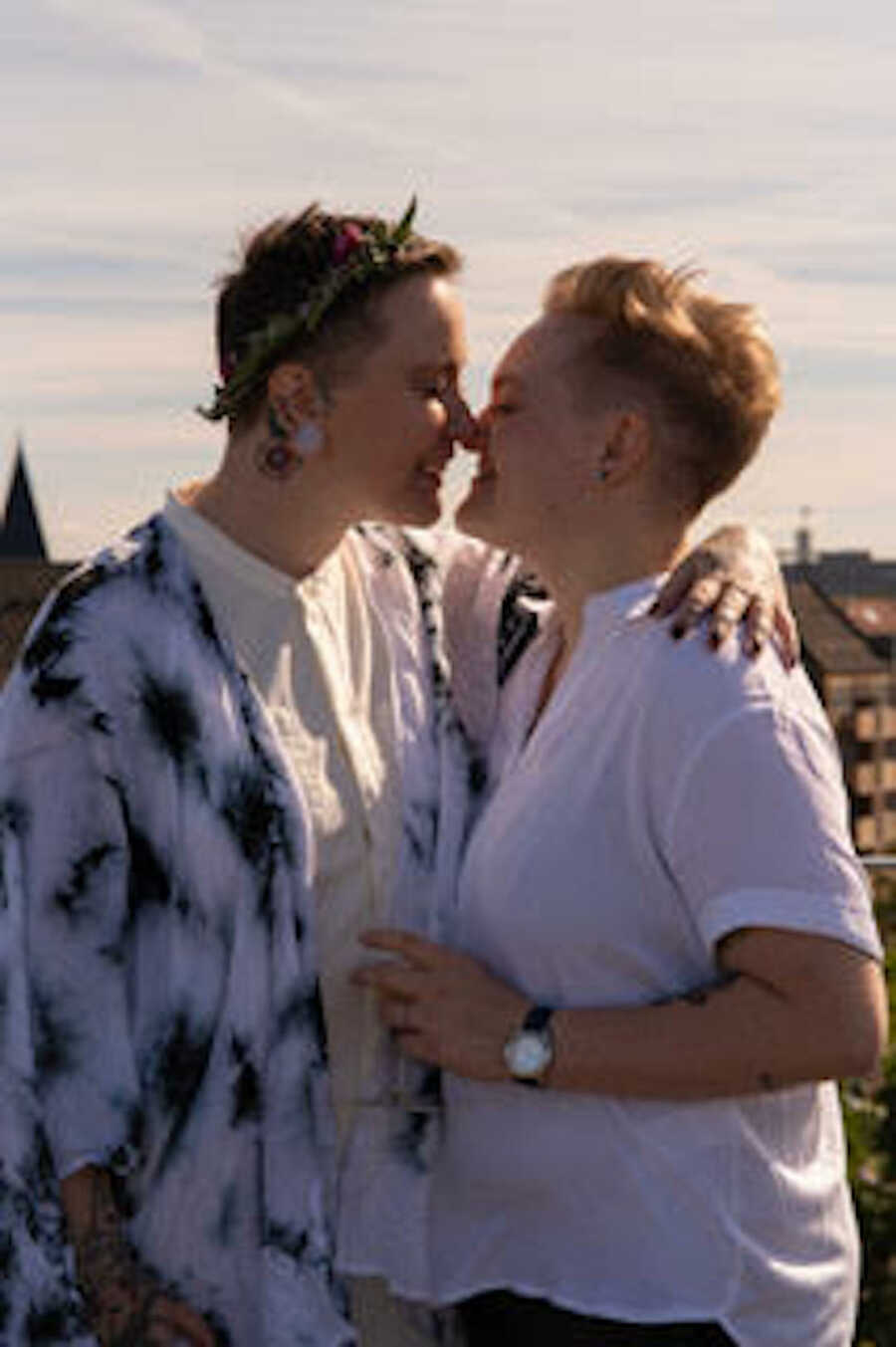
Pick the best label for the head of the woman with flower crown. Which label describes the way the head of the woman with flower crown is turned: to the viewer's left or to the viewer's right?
to the viewer's right

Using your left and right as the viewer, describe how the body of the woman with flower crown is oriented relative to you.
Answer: facing the viewer and to the right of the viewer

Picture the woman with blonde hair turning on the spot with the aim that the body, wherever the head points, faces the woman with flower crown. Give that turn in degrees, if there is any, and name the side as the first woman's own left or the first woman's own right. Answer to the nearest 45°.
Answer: approximately 45° to the first woman's own right

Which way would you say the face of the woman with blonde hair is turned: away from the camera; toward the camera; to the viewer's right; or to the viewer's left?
to the viewer's left

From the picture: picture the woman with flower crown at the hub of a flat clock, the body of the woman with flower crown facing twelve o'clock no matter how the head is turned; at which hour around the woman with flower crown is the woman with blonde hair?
The woman with blonde hair is roughly at 11 o'clock from the woman with flower crown.

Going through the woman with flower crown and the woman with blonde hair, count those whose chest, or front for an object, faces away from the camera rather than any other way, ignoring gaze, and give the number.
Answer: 0

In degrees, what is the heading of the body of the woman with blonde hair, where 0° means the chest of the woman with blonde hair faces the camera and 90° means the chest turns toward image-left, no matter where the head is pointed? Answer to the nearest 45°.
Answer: approximately 45°
